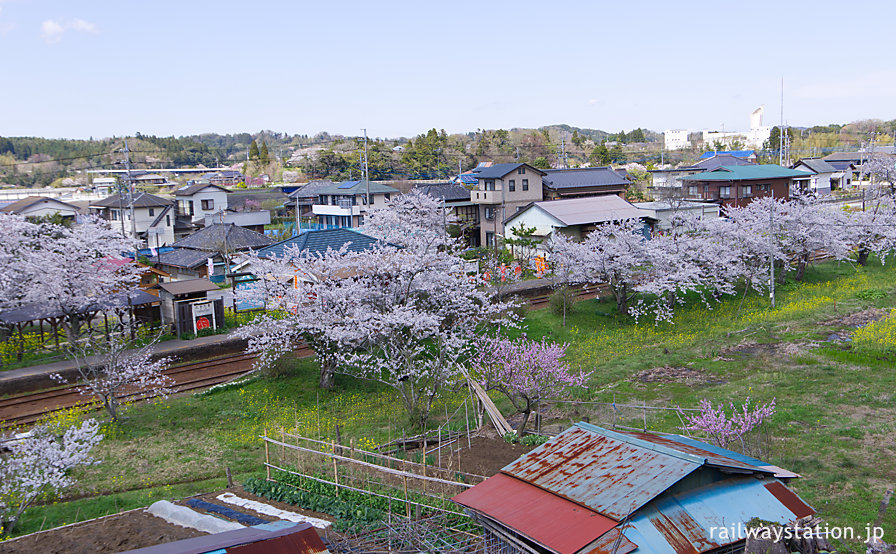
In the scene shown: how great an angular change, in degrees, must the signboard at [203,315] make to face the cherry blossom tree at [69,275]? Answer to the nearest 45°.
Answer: approximately 90° to its right

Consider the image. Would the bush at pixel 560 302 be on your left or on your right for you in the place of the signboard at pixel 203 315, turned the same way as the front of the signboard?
on your left

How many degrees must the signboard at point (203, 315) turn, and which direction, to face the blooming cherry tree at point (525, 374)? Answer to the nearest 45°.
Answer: approximately 45° to its left

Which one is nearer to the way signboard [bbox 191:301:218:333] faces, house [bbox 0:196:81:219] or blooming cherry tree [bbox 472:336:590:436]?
the blooming cherry tree

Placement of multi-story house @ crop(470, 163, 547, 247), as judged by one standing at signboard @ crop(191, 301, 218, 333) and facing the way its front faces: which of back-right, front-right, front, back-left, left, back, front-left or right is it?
back-left

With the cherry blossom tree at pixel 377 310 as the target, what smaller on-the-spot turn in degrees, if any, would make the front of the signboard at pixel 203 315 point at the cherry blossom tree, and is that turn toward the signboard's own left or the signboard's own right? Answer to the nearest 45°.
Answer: approximately 45° to the signboard's own left

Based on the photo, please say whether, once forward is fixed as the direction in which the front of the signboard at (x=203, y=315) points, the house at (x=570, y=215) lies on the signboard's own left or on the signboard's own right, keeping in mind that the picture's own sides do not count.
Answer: on the signboard's own left

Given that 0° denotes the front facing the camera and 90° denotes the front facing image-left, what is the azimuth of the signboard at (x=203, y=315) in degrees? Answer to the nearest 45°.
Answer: approximately 0°
